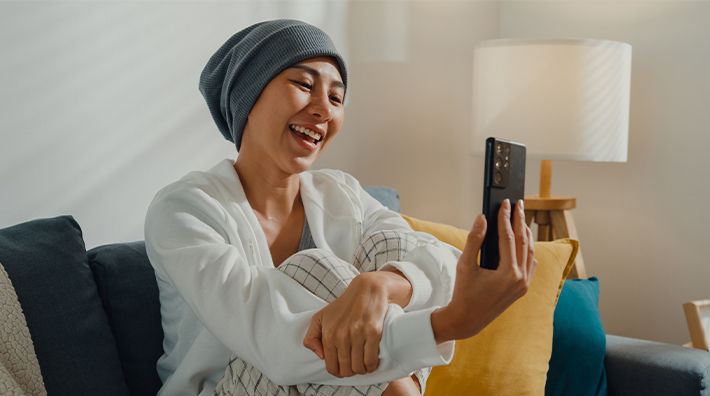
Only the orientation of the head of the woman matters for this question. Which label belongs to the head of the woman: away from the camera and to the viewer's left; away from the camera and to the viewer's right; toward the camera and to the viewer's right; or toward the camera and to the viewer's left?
toward the camera and to the viewer's right

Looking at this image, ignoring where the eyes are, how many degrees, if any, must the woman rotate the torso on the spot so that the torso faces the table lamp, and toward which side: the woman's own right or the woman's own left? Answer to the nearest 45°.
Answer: approximately 90° to the woman's own left

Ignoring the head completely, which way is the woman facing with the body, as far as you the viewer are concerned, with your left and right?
facing the viewer and to the right of the viewer

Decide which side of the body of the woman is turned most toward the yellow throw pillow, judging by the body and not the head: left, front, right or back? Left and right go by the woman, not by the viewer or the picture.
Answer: left

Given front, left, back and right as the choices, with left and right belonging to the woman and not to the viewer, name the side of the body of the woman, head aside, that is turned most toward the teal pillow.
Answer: left

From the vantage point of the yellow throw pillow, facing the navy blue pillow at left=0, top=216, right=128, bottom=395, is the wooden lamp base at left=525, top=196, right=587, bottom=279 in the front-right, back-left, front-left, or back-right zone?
back-right

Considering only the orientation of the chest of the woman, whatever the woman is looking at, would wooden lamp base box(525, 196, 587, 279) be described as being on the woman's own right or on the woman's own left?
on the woman's own left
